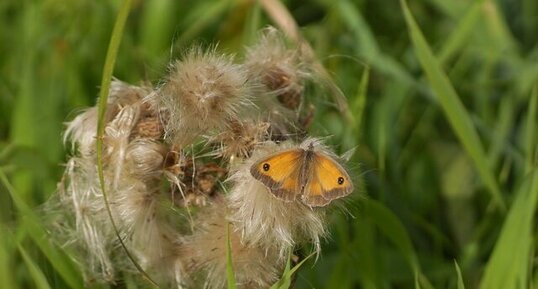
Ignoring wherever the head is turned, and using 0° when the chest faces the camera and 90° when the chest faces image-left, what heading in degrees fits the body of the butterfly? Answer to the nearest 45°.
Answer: approximately 180°
